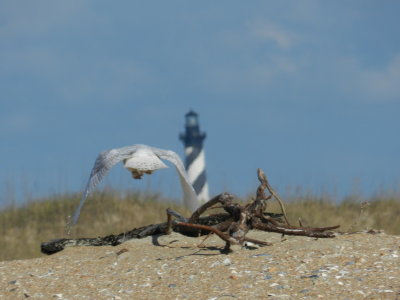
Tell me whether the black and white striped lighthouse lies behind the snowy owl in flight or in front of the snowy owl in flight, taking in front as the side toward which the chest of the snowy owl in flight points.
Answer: in front

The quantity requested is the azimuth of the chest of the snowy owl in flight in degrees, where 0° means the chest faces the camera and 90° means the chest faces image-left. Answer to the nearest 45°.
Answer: approximately 180°

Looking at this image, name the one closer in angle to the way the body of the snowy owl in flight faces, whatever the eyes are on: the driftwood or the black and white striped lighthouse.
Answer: the black and white striped lighthouse
